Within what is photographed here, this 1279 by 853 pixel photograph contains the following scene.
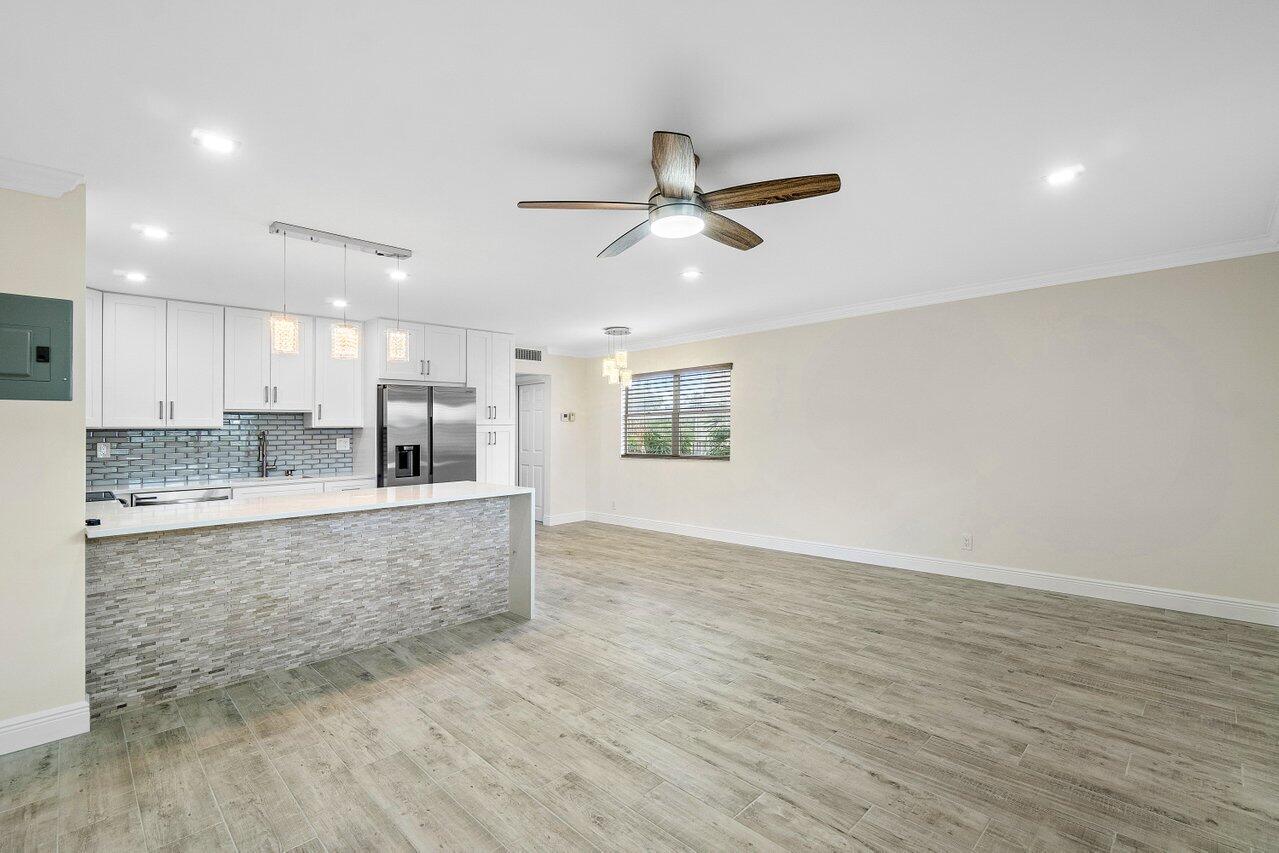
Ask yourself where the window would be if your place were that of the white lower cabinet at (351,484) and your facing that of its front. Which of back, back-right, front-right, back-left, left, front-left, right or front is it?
left

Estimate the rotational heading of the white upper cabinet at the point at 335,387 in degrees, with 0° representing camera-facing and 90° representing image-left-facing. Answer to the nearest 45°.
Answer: approximately 0°

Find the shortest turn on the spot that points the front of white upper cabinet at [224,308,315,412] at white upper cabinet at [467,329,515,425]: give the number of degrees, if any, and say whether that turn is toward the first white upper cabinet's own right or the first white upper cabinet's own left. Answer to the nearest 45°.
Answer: approximately 90° to the first white upper cabinet's own left

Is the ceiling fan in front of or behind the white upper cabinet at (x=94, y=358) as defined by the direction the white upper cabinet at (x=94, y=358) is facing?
in front

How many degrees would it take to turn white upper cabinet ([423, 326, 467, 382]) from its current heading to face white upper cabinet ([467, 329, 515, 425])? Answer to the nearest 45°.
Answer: approximately 135° to its left

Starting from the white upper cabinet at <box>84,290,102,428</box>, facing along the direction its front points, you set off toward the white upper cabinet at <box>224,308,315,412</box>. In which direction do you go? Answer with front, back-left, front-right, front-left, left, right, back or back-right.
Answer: left
